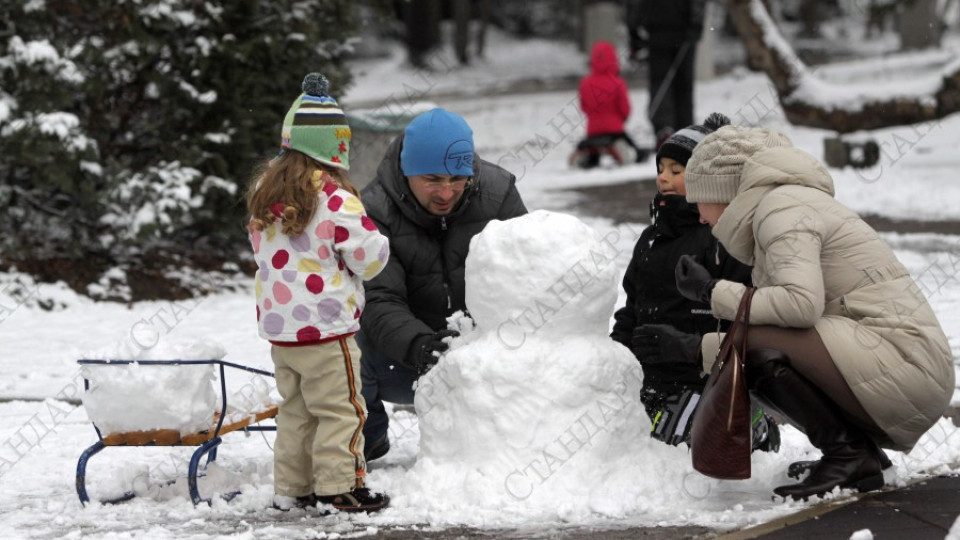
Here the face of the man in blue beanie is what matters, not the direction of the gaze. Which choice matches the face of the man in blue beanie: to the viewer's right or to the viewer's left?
to the viewer's right

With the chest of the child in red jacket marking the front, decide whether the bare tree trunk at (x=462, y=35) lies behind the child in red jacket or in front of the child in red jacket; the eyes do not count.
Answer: in front

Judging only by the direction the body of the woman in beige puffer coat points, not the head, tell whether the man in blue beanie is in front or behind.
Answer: in front

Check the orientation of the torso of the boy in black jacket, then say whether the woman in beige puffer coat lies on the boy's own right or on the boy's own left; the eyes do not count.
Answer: on the boy's own left

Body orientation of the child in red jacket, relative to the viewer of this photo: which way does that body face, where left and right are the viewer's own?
facing away from the viewer

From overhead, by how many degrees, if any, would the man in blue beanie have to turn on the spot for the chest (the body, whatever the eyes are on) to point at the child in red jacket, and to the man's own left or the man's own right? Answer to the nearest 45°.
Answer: approximately 135° to the man's own left

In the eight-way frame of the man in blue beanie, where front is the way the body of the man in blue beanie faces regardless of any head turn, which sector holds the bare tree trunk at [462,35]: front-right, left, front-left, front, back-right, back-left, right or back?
back-left

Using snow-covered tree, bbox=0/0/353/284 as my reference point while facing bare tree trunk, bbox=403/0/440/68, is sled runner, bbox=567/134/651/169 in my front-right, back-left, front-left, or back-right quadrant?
front-right

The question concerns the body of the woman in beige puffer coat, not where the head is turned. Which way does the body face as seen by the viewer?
to the viewer's left

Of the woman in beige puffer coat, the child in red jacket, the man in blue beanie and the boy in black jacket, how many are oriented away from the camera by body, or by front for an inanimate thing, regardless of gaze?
1

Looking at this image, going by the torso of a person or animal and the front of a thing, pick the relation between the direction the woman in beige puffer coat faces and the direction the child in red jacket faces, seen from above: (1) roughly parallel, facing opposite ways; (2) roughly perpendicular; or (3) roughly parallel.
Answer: roughly perpendicular

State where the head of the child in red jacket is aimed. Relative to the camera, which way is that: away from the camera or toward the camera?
away from the camera

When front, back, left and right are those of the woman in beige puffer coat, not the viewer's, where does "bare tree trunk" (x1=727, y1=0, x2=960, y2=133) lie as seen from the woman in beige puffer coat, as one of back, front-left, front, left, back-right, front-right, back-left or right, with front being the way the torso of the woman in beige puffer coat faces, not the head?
right

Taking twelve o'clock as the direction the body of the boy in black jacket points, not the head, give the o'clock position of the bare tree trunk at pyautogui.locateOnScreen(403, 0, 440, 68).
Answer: The bare tree trunk is roughly at 4 o'clock from the boy in black jacket.

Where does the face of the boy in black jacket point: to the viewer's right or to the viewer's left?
to the viewer's left

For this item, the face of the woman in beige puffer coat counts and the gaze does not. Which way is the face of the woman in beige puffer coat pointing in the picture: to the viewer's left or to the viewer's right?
to the viewer's left

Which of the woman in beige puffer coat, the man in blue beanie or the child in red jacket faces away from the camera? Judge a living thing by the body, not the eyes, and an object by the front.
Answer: the child in red jacket

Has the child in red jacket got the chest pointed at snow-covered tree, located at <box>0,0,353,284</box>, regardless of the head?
no
